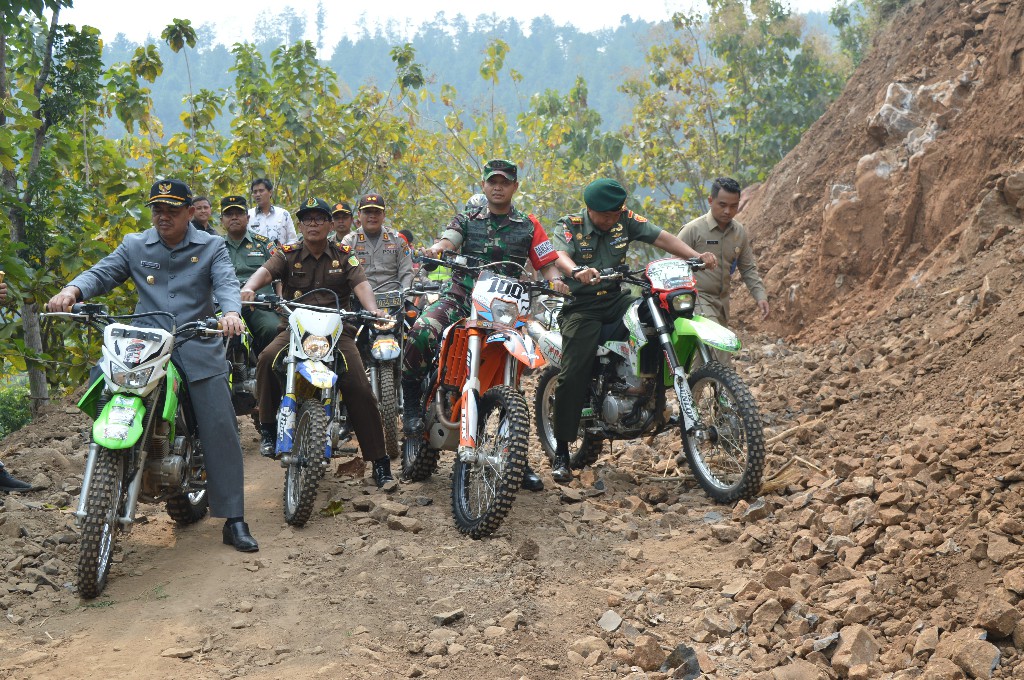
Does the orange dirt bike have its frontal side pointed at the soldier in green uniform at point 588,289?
no

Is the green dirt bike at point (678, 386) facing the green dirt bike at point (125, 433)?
no

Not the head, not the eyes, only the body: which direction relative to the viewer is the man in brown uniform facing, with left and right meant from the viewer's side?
facing the viewer

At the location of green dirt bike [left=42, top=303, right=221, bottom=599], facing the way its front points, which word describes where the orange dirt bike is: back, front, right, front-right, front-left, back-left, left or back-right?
back-left

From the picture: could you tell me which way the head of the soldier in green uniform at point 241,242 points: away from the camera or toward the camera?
toward the camera

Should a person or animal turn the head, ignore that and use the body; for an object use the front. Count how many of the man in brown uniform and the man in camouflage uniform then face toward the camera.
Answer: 2

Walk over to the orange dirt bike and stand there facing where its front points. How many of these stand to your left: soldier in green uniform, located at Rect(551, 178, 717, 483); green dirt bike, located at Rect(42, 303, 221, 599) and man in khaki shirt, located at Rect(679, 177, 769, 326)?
2

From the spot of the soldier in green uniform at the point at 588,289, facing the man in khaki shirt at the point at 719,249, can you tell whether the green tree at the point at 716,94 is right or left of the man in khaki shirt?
left

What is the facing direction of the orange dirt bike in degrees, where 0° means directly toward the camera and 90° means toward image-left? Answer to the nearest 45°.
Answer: approximately 315°

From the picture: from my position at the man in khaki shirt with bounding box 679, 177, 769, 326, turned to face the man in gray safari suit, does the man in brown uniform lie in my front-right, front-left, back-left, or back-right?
front-right

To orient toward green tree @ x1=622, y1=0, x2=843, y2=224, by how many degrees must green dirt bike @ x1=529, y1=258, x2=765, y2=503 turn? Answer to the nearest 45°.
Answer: approximately 135° to its left

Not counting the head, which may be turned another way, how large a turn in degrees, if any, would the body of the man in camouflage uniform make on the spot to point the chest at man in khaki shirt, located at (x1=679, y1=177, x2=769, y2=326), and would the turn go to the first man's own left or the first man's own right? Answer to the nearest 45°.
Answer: approximately 135° to the first man's own left

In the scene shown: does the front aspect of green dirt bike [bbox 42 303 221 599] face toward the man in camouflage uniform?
no

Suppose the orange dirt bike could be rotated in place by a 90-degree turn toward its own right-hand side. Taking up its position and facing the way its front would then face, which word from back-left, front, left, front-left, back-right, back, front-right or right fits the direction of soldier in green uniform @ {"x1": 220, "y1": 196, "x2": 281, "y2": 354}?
right

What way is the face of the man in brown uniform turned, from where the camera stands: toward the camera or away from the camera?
toward the camera

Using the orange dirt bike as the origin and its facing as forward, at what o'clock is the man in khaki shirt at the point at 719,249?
The man in khaki shirt is roughly at 9 o'clock from the orange dirt bike.

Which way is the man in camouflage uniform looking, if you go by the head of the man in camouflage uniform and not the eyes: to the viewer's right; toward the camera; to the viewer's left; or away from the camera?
toward the camera

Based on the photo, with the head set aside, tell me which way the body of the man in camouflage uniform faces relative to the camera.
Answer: toward the camera
